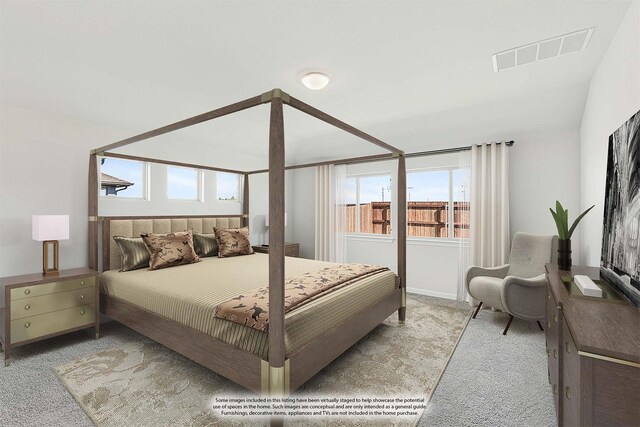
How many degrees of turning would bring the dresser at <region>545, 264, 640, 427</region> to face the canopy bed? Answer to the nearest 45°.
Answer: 0° — it already faces it

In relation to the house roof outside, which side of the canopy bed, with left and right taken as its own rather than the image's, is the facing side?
back

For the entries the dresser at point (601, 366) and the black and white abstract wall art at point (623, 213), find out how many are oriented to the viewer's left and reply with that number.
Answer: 2

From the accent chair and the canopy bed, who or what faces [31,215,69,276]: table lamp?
the accent chair

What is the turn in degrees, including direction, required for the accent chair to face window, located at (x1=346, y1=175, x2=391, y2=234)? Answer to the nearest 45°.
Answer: approximately 45° to its right

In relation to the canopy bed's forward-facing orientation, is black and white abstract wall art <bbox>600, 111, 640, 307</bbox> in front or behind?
in front

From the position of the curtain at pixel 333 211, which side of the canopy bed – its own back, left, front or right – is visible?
left

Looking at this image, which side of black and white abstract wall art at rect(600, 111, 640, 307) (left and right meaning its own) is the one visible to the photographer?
left

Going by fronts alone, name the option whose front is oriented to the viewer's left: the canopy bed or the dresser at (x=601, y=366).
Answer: the dresser

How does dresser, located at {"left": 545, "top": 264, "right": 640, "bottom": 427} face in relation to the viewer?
to the viewer's left

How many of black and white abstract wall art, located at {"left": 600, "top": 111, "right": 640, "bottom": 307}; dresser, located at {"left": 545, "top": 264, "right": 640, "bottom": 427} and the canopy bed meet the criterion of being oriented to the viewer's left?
2

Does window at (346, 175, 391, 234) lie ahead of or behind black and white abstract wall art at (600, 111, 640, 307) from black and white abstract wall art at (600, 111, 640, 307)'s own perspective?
ahead
